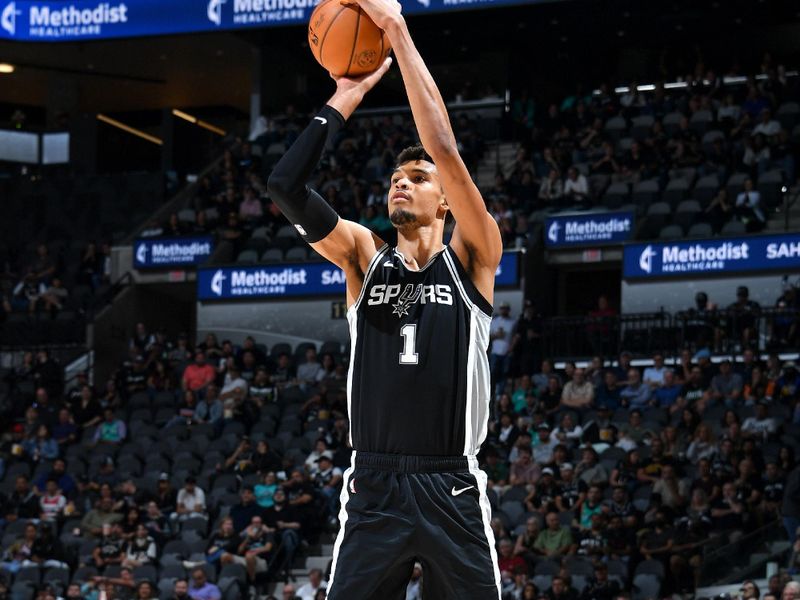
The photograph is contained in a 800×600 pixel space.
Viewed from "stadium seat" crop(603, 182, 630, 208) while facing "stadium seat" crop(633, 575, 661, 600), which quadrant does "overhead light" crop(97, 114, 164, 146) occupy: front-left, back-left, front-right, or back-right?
back-right

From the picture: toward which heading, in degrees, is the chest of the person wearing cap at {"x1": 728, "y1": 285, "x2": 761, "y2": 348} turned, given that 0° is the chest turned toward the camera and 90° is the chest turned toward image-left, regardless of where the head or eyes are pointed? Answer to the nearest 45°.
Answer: approximately 0°

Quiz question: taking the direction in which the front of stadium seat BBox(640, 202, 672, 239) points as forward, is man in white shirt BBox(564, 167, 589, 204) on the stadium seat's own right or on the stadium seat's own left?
on the stadium seat's own right

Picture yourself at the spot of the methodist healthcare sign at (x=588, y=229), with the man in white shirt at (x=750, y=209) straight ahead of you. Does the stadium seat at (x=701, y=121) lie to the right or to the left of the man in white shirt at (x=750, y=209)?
left

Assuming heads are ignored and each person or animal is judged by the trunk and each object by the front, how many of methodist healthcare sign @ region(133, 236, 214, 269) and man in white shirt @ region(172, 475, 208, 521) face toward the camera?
2

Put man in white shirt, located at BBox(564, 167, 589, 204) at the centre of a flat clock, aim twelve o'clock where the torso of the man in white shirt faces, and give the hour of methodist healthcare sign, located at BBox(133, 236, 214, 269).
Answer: The methodist healthcare sign is roughly at 2 o'clock from the man in white shirt.

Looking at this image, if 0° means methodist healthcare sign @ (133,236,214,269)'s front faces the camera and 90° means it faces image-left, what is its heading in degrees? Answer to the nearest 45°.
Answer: approximately 0°

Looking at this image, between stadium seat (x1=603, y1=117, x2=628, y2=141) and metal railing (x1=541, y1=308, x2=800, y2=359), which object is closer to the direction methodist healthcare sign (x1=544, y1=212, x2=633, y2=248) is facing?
the metal railing

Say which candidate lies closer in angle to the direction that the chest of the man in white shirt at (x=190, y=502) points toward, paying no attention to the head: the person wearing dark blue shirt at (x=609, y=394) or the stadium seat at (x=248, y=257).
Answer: the person wearing dark blue shirt

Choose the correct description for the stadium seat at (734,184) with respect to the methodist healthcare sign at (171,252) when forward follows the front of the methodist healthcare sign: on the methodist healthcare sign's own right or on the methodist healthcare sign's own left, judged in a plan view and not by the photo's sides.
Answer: on the methodist healthcare sign's own left

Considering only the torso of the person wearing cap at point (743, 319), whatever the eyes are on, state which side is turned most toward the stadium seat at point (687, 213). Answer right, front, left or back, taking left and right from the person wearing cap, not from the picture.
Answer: back

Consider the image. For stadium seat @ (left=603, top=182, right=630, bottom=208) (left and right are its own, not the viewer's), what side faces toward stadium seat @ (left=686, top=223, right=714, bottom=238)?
left
